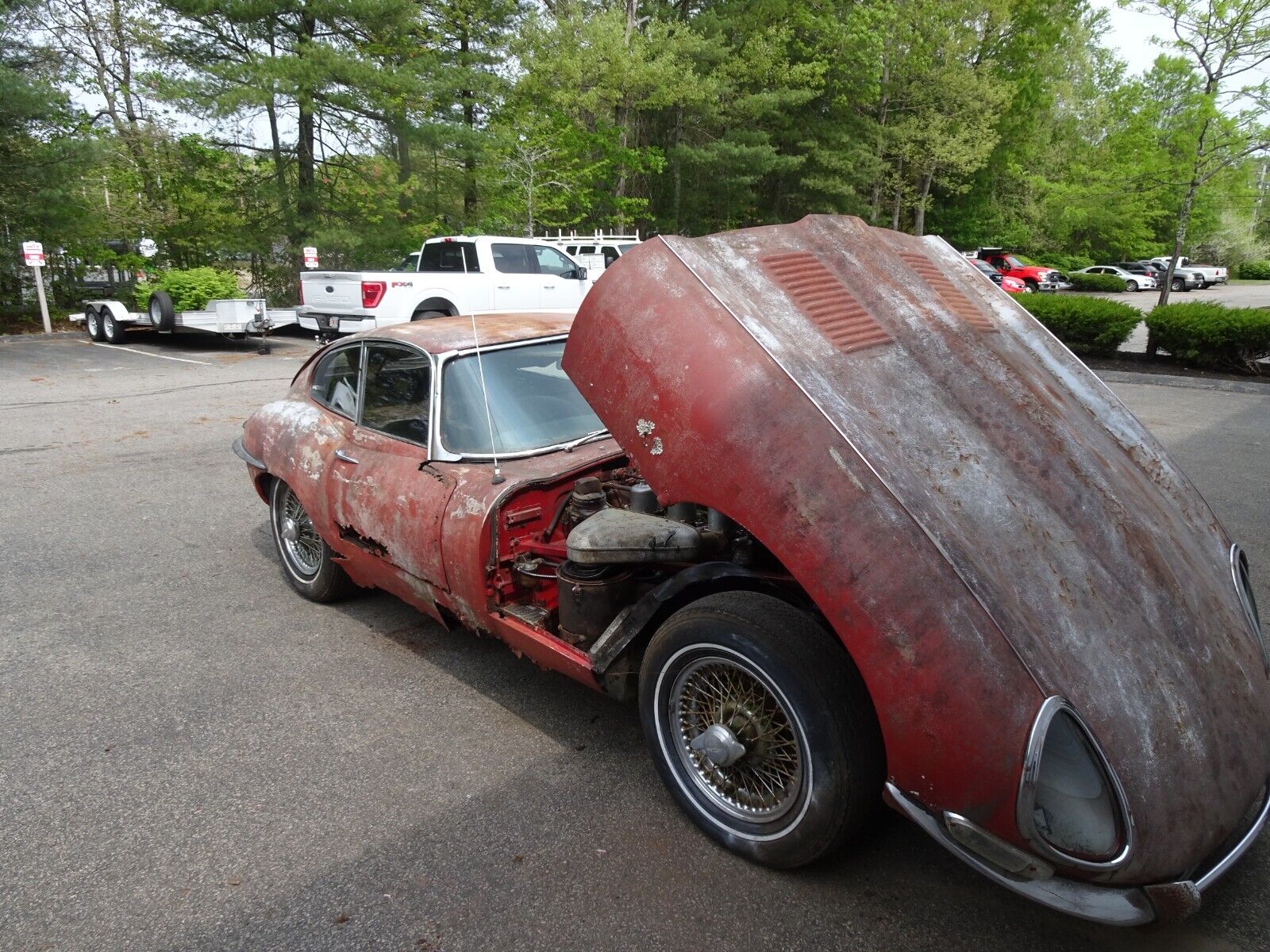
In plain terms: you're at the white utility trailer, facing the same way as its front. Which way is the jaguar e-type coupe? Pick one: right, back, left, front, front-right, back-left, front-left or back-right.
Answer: front-right

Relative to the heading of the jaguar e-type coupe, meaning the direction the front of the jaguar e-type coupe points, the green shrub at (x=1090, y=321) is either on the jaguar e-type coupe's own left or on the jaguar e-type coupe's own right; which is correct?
on the jaguar e-type coupe's own left

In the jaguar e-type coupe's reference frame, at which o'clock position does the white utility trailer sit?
The white utility trailer is roughly at 6 o'clock from the jaguar e-type coupe.

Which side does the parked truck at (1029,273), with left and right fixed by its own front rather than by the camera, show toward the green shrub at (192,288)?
right

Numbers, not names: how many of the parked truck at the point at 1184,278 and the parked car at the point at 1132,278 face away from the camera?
0

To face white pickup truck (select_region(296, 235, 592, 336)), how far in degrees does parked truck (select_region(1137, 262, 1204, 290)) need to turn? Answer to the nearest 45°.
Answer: approximately 45° to its right

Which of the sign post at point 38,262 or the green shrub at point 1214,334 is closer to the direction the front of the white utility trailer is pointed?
the green shrub

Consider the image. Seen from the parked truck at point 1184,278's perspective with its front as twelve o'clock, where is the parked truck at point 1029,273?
the parked truck at point 1029,273 is roughly at 3 o'clock from the parked truck at point 1184,278.

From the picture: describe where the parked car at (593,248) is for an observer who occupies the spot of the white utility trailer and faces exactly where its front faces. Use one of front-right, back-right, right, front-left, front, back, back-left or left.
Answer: front-left

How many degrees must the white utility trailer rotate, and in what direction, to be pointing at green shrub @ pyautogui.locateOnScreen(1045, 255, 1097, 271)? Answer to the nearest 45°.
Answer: approximately 45° to its left

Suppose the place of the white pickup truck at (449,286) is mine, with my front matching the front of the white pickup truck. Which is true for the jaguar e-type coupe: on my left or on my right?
on my right

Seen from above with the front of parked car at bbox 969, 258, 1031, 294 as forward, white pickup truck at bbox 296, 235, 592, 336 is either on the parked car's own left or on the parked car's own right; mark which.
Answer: on the parked car's own right
